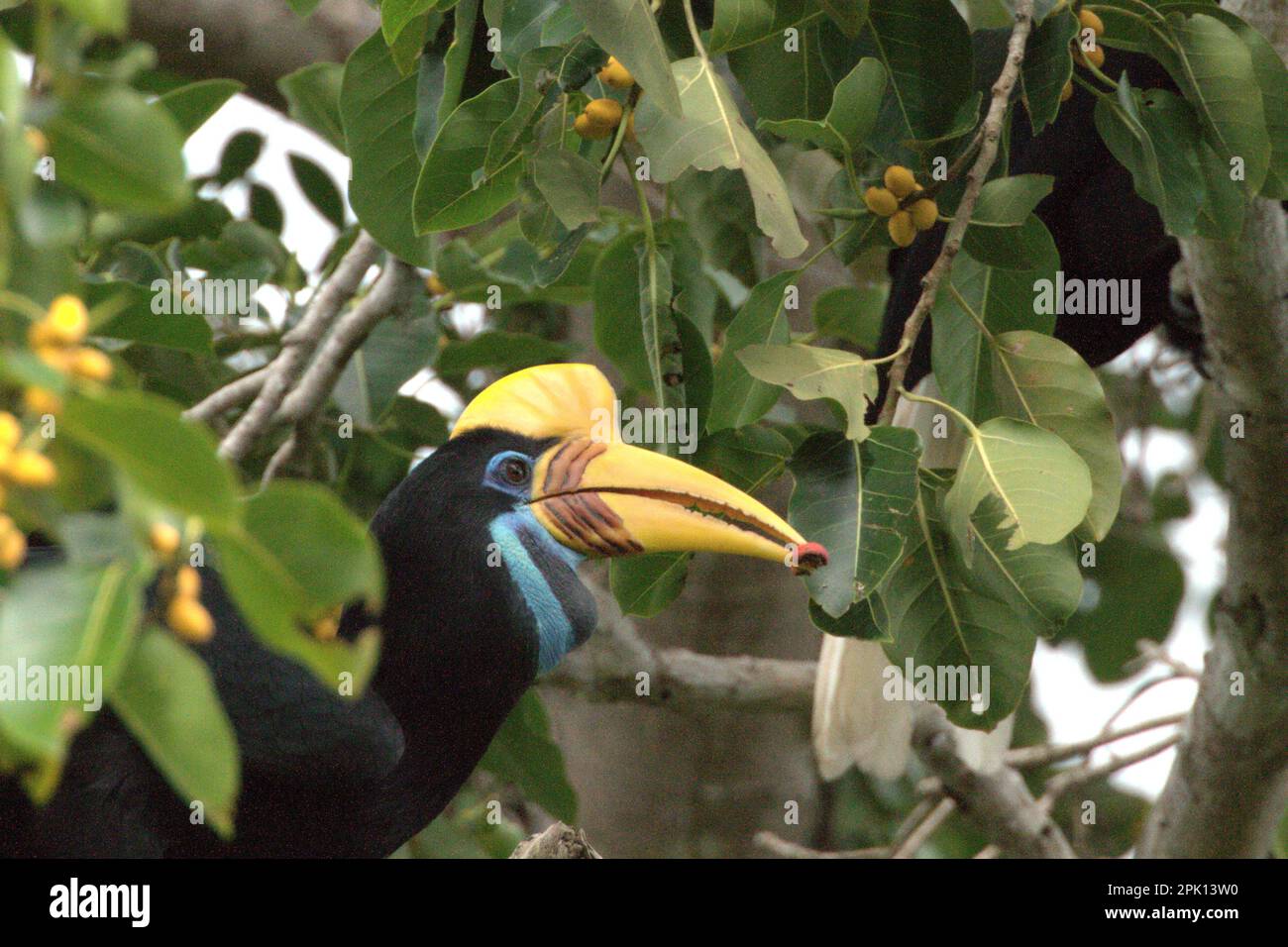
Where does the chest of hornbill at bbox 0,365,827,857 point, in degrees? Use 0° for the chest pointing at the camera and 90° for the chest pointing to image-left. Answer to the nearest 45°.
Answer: approximately 270°

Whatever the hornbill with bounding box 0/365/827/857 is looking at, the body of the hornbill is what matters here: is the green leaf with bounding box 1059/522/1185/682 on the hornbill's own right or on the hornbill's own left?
on the hornbill's own left

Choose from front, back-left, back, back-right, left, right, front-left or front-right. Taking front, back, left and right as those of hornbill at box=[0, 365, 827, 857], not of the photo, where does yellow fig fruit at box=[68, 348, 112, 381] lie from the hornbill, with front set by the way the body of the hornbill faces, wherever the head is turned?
right

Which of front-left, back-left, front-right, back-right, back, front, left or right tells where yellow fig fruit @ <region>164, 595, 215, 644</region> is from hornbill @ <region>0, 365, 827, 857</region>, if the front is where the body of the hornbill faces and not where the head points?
right

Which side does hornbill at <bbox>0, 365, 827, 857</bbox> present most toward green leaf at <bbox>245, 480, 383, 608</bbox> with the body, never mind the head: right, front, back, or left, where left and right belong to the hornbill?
right
